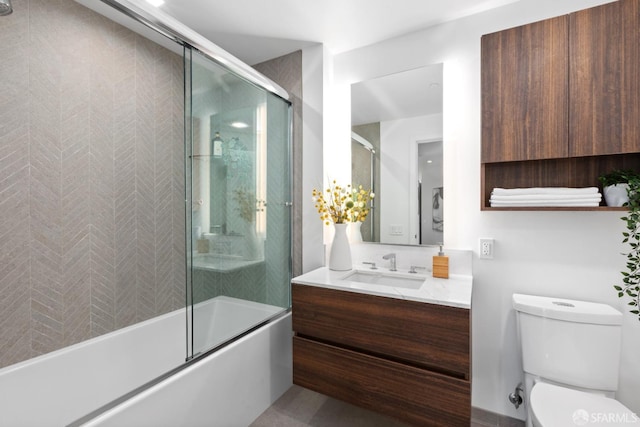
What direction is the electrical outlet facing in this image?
toward the camera

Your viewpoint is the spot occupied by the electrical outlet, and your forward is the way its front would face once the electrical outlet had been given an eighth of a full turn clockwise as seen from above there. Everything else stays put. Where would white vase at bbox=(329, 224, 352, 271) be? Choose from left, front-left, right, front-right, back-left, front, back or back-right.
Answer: front-right

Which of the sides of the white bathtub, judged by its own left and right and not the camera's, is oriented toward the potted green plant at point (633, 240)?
front

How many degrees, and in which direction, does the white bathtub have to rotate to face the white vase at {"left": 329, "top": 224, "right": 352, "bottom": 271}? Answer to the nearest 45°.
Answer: approximately 45° to its left

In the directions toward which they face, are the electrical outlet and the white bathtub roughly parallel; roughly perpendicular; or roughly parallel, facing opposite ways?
roughly perpendicular

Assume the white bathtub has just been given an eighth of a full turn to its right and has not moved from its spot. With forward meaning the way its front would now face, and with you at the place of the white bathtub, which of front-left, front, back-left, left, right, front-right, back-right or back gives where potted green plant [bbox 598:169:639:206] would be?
front-left

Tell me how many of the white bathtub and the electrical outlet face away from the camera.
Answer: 0

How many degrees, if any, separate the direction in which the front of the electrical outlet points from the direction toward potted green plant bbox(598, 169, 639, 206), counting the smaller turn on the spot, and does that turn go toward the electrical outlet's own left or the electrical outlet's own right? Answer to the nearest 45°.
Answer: approximately 90° to the electrical outlet's own left

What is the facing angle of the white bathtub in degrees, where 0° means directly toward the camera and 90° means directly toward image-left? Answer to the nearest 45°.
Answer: approximately 315°
